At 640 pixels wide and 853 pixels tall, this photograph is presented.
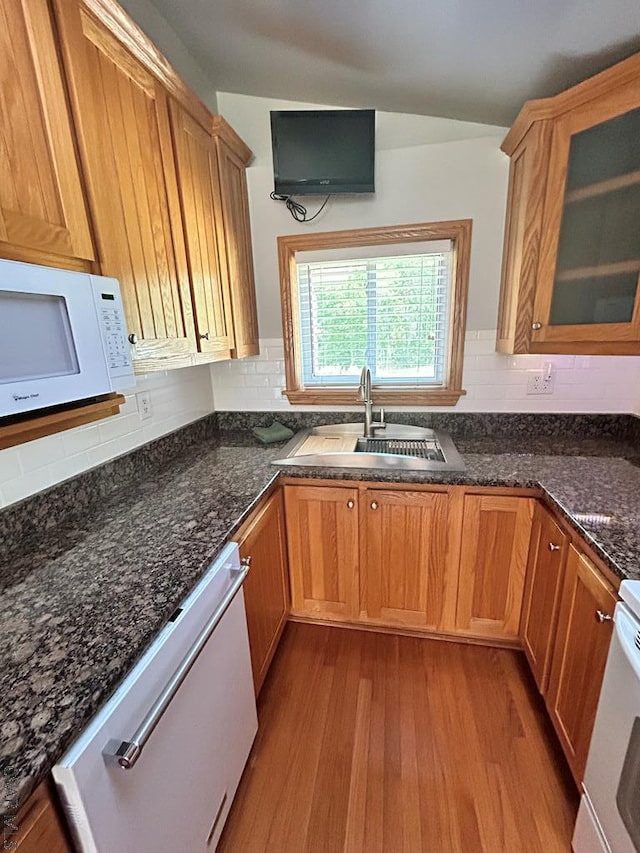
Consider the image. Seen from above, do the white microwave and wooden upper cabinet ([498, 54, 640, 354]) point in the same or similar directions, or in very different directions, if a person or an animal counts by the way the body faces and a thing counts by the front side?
very different directions

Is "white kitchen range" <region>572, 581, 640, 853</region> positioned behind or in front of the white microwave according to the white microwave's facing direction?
in front

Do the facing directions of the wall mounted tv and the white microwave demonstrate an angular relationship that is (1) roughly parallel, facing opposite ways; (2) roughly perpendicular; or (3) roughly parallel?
roughly perpendicular

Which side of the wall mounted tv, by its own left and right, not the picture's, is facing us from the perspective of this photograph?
front

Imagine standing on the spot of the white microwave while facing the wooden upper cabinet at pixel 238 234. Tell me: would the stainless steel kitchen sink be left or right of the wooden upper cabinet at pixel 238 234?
right

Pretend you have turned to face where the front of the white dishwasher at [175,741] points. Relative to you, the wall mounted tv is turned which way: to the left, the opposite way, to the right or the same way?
to the right

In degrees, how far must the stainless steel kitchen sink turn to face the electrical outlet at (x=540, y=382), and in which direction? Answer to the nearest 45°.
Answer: approximately 90° to its left

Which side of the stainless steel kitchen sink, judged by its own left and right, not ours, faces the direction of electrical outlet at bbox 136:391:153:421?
right

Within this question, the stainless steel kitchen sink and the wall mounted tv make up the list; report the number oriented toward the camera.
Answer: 2

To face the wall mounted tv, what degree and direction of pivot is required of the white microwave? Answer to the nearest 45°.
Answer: approximately 90° to its left

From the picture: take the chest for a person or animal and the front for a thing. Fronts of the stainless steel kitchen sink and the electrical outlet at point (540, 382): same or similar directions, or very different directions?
same or similar directions

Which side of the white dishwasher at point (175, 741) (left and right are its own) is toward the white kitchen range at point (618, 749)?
front

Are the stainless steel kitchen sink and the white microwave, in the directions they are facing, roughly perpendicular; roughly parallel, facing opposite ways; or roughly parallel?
roughly perpendicular

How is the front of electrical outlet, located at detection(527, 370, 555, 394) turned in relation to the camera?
facing the viewer

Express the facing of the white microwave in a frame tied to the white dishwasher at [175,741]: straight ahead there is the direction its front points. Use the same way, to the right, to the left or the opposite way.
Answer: the same way

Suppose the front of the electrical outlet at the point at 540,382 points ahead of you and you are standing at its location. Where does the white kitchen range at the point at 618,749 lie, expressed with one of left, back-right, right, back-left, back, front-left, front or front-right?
front

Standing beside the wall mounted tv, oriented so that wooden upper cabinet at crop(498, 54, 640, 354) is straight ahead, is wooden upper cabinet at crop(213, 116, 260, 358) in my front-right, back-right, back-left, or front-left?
back-right
